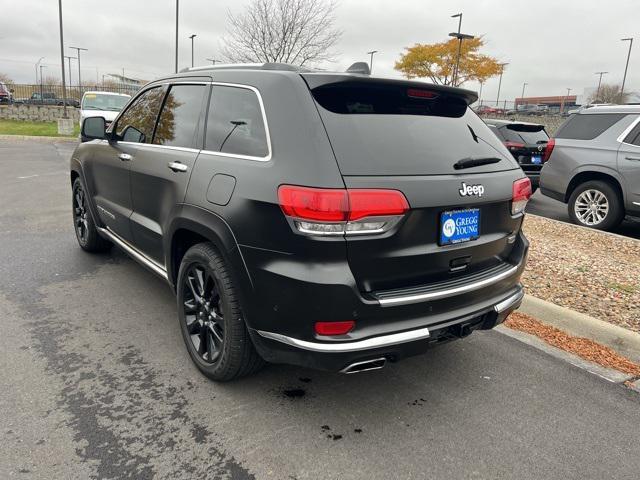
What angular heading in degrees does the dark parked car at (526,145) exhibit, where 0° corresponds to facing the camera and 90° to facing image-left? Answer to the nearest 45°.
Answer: approximately 135°

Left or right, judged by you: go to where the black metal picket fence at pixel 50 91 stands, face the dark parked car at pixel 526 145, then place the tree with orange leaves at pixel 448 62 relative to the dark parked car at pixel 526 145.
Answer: left

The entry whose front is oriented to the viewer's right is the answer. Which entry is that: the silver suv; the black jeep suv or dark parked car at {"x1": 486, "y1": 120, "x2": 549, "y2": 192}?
the silver suv

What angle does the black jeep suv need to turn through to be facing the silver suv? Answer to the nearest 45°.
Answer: approximately 90° to its right

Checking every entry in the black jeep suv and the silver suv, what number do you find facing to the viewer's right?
1

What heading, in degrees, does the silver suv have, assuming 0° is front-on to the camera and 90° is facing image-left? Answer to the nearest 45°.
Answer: approximately 270°

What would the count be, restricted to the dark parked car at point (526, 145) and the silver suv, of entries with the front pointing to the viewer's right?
1

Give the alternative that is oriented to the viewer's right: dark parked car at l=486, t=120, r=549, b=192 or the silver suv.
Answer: the silver suv

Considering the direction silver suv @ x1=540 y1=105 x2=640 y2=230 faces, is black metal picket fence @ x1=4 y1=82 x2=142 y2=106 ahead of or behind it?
behind

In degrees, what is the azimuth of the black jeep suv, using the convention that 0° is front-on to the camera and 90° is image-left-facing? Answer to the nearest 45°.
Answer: approximately 135°

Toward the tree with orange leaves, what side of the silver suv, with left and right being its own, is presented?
left

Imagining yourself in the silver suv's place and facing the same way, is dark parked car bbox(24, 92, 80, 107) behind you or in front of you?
behind

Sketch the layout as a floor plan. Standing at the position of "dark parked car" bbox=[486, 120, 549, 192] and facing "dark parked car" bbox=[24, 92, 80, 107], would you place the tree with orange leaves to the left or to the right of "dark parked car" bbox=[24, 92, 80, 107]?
right
